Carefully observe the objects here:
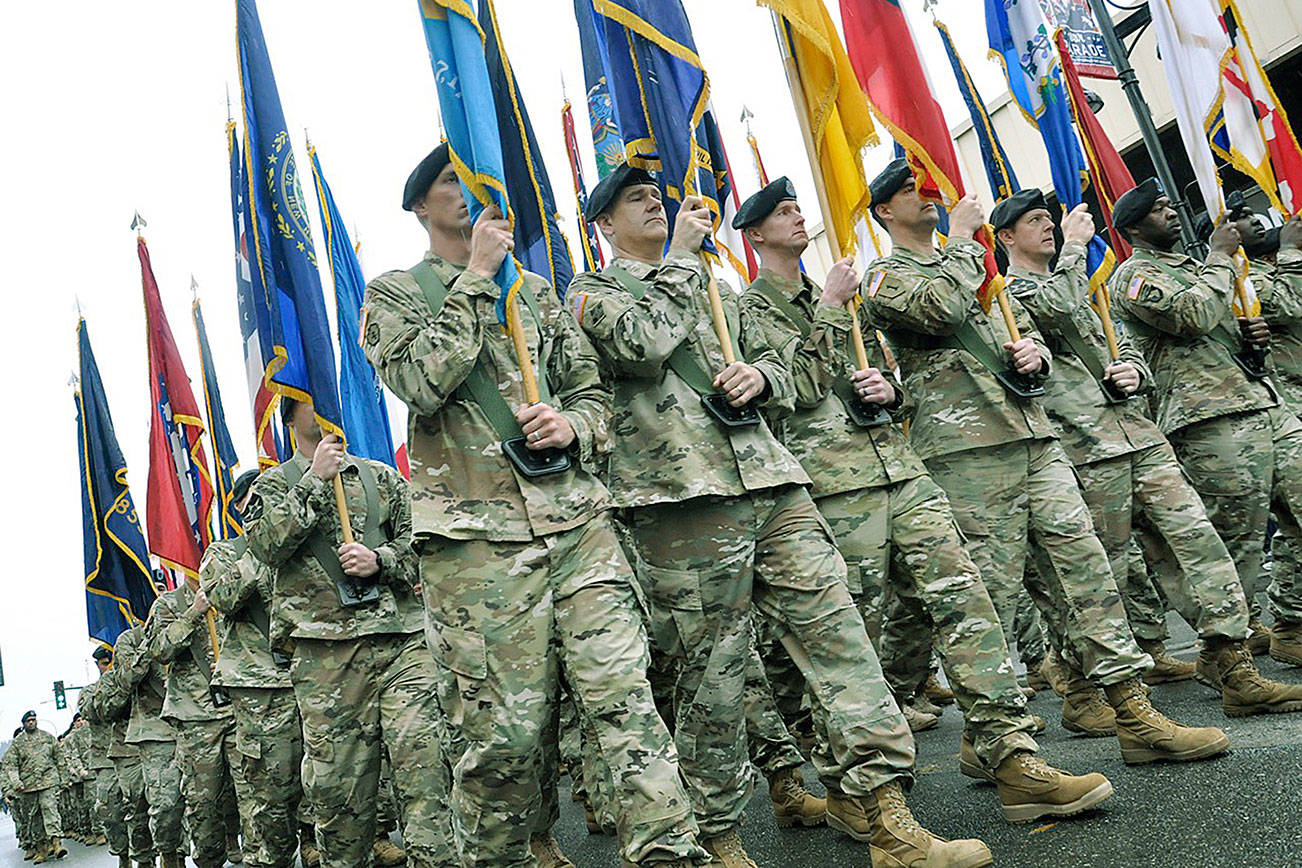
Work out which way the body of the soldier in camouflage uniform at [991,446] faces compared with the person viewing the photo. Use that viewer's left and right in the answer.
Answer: facing the viewer and to the right of the viewer

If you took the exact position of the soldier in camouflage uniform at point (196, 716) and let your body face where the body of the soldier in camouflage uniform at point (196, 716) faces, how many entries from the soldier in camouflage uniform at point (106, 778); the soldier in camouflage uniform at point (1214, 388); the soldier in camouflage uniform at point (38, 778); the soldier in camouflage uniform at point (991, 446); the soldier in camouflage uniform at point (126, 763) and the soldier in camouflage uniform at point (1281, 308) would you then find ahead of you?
3

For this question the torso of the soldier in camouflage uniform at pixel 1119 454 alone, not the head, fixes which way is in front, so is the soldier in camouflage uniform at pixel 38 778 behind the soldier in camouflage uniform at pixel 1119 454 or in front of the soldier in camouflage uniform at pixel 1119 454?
behind

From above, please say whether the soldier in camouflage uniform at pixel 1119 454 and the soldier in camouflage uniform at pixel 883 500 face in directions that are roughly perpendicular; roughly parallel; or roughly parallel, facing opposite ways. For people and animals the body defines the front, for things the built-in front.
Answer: roughly parallel

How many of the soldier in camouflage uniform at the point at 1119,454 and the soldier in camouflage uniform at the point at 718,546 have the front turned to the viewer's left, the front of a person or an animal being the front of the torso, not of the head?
0

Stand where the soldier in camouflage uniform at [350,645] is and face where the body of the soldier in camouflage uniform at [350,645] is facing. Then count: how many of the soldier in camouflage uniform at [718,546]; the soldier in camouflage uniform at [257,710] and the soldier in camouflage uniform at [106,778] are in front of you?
1

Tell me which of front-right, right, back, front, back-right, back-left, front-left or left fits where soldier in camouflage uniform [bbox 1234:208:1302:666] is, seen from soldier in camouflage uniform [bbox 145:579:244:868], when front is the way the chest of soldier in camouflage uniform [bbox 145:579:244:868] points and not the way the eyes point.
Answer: front

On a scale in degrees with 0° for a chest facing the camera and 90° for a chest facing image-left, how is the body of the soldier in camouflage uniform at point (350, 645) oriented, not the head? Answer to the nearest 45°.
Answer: approximately 315°

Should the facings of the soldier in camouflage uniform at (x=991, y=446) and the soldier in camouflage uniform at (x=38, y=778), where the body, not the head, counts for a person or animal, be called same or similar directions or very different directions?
same or similar directions

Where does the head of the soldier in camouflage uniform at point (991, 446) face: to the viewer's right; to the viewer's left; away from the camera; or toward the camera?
to the viewer's right

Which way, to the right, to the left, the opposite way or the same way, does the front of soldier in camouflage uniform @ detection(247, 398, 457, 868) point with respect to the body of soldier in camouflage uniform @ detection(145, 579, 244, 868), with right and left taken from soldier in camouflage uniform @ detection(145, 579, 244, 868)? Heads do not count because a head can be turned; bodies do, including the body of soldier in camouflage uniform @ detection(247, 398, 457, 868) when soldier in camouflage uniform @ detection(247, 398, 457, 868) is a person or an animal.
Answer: the same way

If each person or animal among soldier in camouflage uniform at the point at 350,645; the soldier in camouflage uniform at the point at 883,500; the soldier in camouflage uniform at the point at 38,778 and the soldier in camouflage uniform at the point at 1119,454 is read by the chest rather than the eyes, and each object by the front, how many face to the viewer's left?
0
